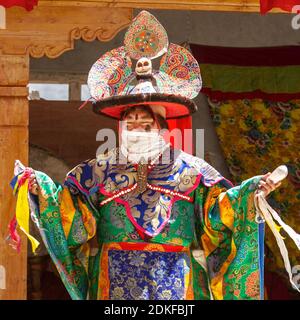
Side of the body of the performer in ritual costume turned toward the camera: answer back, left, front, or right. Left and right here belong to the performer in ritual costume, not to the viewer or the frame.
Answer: front

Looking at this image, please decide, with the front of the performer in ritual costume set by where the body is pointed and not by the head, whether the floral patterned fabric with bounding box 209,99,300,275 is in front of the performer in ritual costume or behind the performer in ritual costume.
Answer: behind

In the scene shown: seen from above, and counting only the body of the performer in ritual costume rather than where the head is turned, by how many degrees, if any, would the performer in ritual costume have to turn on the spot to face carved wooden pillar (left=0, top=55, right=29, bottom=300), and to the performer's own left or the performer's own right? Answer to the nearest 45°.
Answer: approximately 135° to the performer's own right
